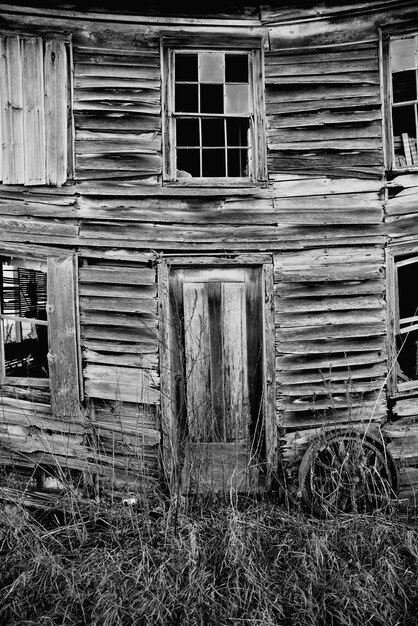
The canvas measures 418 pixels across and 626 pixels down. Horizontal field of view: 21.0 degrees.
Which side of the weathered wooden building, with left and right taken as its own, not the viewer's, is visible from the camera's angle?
front
